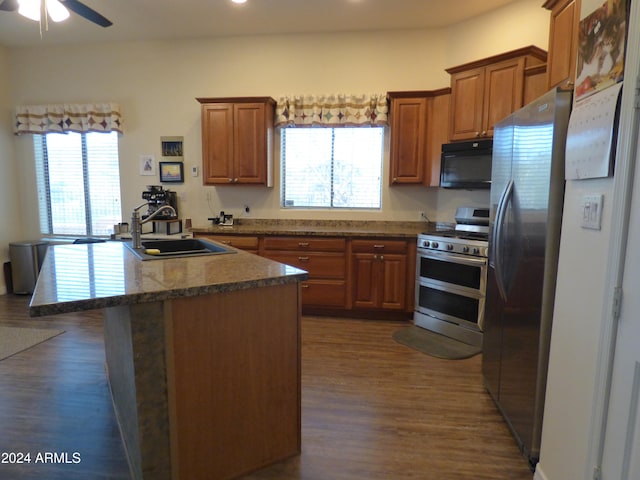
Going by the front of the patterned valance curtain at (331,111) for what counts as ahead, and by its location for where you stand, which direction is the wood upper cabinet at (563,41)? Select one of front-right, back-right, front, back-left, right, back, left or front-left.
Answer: front-left

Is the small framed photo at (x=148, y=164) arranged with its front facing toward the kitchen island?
yes

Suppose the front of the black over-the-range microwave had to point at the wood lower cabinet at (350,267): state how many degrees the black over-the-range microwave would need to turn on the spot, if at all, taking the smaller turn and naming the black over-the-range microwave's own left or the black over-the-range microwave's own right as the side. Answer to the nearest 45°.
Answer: approximately 45° to the black over-the-range microwave's own right

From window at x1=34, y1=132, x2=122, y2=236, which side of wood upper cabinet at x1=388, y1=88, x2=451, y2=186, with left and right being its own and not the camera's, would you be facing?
right

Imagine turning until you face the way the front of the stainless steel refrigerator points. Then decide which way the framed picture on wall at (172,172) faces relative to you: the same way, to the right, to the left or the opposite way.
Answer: to the left

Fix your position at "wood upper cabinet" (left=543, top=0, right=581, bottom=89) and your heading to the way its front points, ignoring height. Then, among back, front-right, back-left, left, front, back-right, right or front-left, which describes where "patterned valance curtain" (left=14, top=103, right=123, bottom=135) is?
front-right

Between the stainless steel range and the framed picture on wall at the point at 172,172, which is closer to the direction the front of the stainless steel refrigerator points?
the framed picture on wall
